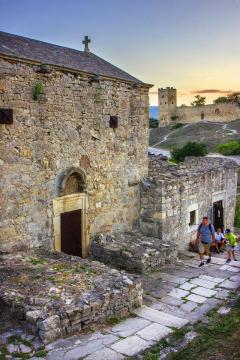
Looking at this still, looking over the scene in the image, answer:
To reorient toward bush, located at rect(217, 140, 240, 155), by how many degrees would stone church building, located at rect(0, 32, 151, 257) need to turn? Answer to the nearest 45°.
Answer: approximately 90° to its left

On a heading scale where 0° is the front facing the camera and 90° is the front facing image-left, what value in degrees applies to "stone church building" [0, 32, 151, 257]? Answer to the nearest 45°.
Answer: approximately 315°

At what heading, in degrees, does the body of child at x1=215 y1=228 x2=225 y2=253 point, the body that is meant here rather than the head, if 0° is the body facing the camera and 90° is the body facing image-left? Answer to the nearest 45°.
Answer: approximately 0°

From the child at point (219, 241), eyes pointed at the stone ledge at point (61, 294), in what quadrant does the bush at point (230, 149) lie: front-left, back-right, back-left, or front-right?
back-right

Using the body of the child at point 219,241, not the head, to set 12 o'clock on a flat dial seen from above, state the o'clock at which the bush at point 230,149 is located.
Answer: The bush is roughly at 6 o'clock from the child.

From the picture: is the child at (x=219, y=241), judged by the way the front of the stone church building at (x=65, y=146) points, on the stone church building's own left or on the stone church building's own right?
on the stone church building's own left

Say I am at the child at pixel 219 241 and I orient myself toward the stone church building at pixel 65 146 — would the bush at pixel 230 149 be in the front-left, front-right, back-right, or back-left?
back-right

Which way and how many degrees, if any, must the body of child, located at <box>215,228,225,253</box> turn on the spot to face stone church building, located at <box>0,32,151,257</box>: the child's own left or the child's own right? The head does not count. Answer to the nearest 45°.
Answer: approximately 45° to the child's own right
